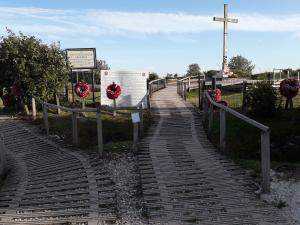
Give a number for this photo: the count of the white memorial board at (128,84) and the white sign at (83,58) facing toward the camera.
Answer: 2

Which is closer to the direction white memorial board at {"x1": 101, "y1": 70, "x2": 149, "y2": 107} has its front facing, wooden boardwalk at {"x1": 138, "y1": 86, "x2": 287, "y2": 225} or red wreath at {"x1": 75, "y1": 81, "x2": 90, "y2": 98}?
the wooden boardwalk

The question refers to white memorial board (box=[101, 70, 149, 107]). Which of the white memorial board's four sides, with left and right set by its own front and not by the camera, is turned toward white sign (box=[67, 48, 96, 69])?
right

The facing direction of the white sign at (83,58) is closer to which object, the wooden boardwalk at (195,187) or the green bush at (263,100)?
the wooden boardwalk

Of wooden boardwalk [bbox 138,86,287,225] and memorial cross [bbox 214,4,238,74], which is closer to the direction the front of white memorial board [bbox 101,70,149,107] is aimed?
the wooden boardwalk

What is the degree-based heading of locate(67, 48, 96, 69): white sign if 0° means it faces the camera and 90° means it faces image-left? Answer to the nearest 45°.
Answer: approximately 0°

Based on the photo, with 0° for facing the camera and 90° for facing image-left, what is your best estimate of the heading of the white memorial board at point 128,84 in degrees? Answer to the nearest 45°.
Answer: approximately 0°

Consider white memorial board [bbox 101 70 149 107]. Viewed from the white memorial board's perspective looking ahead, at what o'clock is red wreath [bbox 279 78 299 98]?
The red wreath is roughly at 10 o'clock from the white memorial board.
